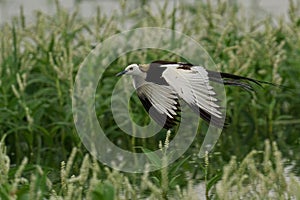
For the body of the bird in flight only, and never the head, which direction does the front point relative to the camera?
to the viewer's left
